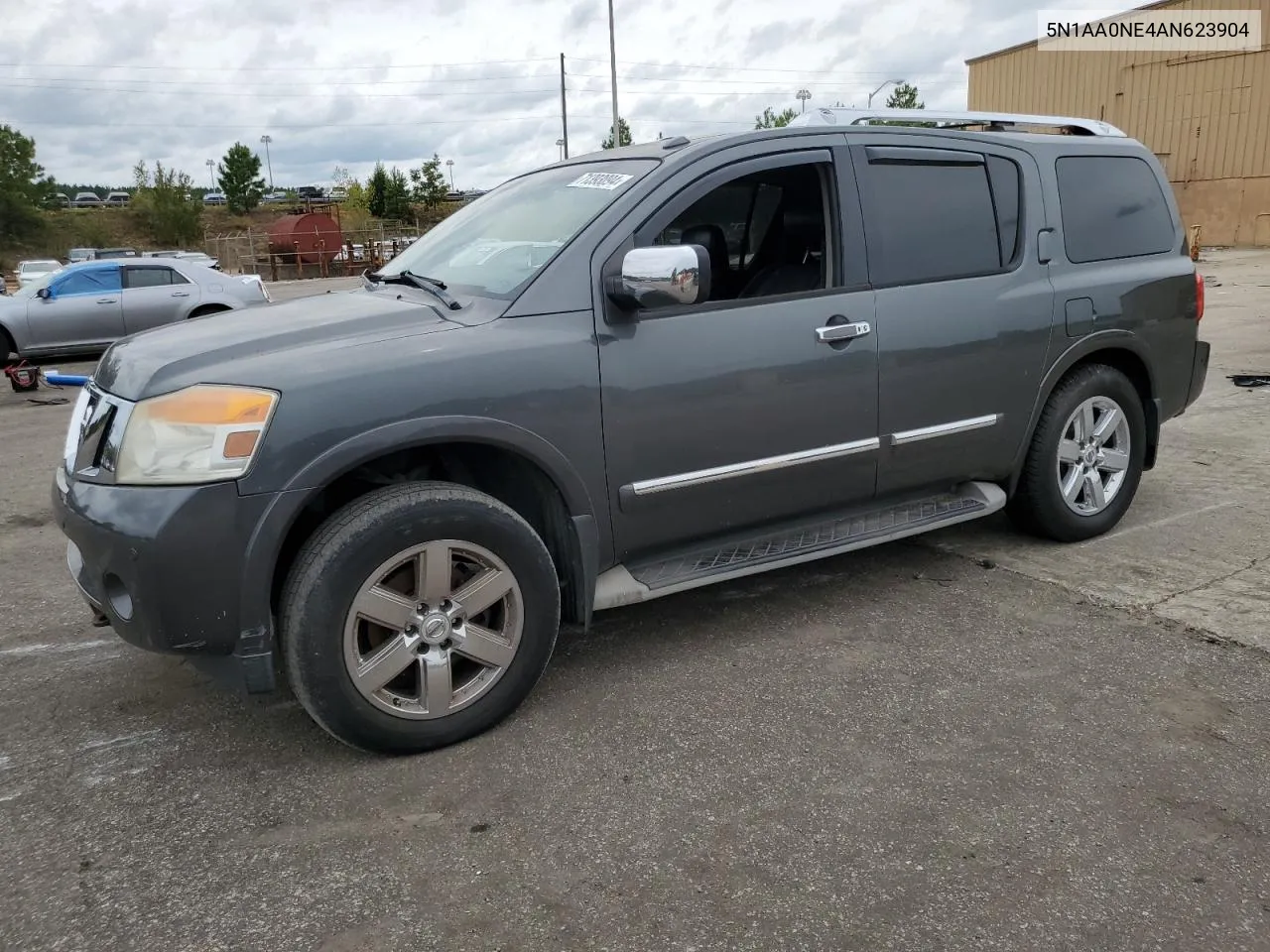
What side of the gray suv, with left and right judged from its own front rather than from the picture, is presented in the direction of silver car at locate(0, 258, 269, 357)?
right

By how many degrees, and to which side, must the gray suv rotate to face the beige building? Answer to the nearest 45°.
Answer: approximately 180°

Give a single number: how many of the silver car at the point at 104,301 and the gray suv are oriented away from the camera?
0

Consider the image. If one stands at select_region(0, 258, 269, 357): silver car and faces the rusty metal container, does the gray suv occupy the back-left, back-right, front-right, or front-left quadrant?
back-right

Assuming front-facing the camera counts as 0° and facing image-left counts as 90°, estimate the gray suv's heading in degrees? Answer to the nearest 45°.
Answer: approximately 45°
